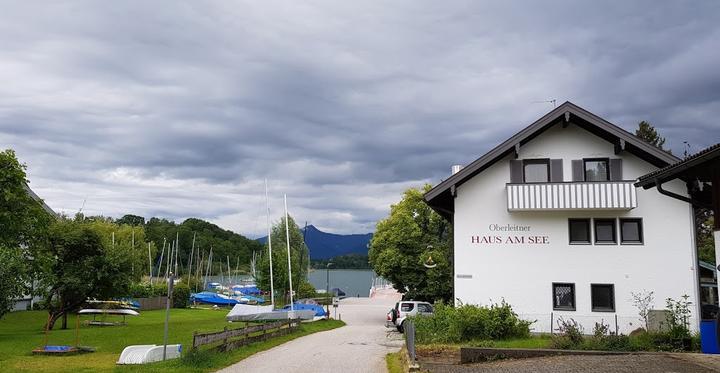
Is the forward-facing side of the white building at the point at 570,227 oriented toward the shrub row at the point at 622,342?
yes

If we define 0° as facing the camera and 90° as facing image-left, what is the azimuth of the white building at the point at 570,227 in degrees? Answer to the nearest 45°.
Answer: approximately 0°

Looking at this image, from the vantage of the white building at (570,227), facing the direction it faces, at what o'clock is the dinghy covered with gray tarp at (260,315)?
The dinghy covered with gray tarp is roughly at 4 o'clock from the white building.

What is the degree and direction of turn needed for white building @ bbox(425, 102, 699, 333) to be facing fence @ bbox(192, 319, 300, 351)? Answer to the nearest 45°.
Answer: approximately 45° to its right

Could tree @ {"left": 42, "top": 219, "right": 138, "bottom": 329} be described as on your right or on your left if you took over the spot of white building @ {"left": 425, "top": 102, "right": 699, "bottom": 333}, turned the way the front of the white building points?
on your right

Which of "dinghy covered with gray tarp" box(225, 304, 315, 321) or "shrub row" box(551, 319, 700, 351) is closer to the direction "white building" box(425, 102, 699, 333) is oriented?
the shrub row

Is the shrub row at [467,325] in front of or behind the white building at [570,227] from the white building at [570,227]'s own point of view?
in front

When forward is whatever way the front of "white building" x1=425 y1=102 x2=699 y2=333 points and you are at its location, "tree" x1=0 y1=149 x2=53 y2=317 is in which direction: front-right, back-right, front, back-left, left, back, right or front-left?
right

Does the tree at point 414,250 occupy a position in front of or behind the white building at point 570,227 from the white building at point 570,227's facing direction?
behind
